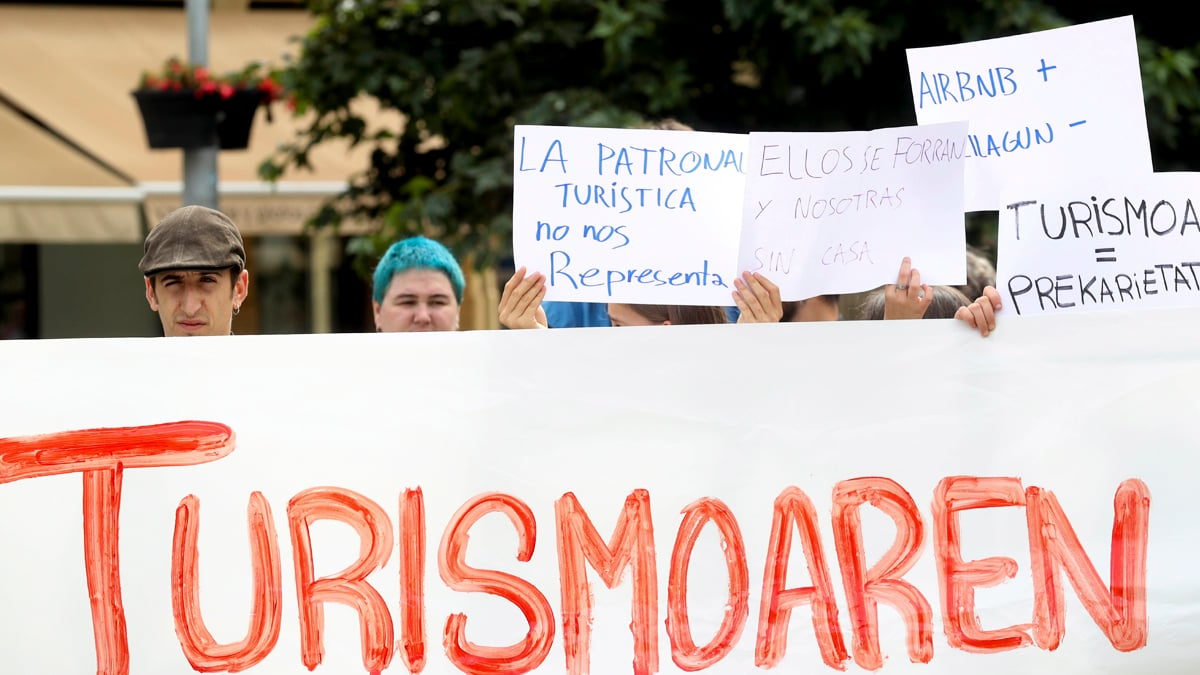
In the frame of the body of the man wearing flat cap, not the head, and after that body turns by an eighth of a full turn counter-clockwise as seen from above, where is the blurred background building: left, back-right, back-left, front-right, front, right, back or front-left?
back-left

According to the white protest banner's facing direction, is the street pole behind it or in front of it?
behind

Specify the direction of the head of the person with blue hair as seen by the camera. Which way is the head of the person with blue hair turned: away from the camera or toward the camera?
toward the camera

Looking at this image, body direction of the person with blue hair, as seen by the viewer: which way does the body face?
toward the camera

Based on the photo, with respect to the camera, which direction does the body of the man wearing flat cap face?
toward the camera

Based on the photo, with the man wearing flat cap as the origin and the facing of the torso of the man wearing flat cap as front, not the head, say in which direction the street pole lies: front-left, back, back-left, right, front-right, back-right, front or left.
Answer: back

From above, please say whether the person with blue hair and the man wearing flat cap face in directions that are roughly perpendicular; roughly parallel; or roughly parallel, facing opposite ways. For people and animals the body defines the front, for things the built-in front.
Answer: roughly parallel

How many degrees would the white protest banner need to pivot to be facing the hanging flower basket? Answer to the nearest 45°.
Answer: approximately 135° to its right

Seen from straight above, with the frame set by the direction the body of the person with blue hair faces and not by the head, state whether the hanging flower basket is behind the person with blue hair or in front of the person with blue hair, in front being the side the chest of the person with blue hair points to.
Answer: behind

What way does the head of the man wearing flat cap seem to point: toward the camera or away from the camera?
toward the camera

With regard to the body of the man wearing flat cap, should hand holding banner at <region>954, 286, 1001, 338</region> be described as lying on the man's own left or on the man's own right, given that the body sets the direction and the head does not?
on the man's own left
